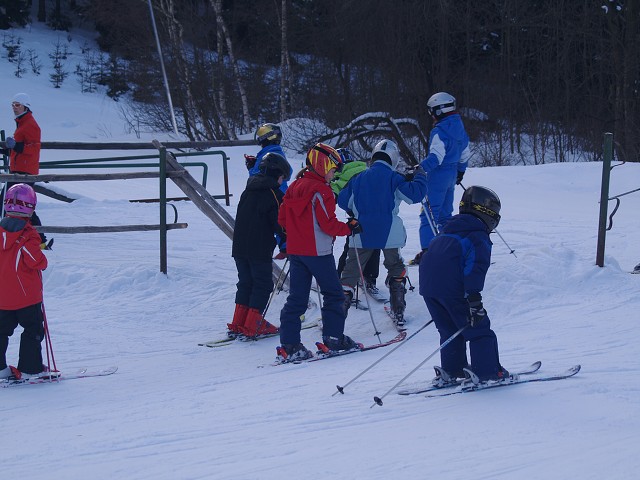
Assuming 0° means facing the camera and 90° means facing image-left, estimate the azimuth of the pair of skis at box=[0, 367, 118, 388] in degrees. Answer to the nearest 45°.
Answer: approximately 270°

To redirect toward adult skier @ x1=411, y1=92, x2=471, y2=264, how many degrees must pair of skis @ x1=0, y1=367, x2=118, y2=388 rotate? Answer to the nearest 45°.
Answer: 0° — it already faces them

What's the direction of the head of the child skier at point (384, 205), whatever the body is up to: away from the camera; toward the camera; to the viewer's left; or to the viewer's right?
away from the camera

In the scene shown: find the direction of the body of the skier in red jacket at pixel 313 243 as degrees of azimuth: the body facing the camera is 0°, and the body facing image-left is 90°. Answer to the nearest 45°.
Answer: approximately 225°

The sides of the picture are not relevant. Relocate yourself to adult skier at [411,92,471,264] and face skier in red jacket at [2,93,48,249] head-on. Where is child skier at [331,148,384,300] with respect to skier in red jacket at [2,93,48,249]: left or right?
left

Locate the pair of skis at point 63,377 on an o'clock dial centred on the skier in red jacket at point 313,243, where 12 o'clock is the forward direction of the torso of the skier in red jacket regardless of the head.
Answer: The pair of skis is roughly at 7 o'clock from the skier in red jacket.

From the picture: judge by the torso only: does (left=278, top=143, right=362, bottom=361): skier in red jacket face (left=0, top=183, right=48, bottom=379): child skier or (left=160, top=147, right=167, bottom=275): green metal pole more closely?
the green metal pole

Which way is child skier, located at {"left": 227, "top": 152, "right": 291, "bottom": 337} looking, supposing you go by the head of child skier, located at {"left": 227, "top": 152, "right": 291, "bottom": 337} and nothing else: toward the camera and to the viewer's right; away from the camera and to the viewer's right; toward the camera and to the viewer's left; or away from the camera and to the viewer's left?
away from the camera and to the viewer's right

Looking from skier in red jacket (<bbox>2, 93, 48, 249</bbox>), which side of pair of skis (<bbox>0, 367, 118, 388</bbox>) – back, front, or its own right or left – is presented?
left
